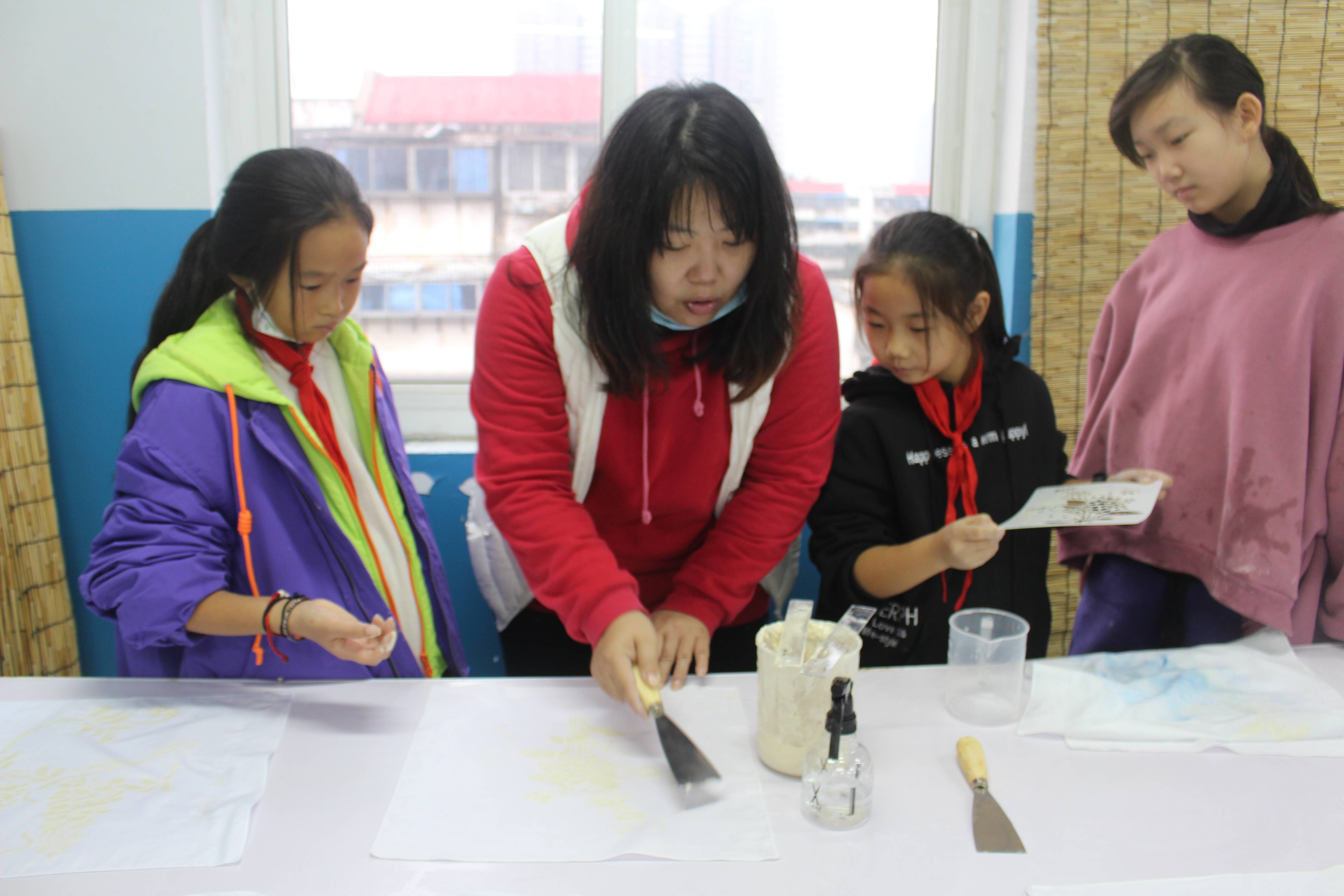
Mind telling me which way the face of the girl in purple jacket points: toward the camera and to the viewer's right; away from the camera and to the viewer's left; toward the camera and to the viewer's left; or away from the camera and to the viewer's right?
toward the camera and to the viewer's right

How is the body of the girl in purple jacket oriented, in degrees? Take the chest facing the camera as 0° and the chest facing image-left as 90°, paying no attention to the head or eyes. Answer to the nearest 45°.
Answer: approximately 315°

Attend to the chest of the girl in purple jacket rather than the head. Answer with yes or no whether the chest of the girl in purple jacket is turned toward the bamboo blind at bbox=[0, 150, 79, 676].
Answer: no

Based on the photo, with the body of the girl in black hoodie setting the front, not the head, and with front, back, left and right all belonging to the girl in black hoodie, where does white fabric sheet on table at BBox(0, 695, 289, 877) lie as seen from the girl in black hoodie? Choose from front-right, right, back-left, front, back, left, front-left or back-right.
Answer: front-right

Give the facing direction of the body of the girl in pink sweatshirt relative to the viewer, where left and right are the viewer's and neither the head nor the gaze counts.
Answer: facing the viewer and to the left of the viewer

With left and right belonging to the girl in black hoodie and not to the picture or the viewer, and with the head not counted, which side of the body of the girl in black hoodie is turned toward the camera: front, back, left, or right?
front

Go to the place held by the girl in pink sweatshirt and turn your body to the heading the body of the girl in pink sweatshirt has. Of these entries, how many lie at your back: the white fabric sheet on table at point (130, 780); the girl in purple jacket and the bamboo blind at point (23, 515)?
0

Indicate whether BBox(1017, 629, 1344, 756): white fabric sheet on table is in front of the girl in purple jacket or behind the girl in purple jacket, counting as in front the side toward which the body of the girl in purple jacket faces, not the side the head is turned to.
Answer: in front

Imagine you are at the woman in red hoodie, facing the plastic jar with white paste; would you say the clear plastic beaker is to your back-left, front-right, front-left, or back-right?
front-left

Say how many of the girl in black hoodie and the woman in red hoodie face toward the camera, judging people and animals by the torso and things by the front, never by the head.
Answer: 2

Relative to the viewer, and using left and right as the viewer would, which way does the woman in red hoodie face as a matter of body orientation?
facing the viewer

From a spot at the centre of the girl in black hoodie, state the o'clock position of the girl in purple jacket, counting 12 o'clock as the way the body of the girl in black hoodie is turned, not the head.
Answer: The girl in purple jacket is roughly at 2 o'clock from the girl in black hoodie.

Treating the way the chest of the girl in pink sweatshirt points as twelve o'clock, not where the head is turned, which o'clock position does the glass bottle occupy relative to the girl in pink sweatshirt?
The glass bottle is roughly at 11 o'clock from the girl in pink sweatshirt.

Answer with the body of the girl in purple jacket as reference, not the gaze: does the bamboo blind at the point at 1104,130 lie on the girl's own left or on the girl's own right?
on the girl's own left
